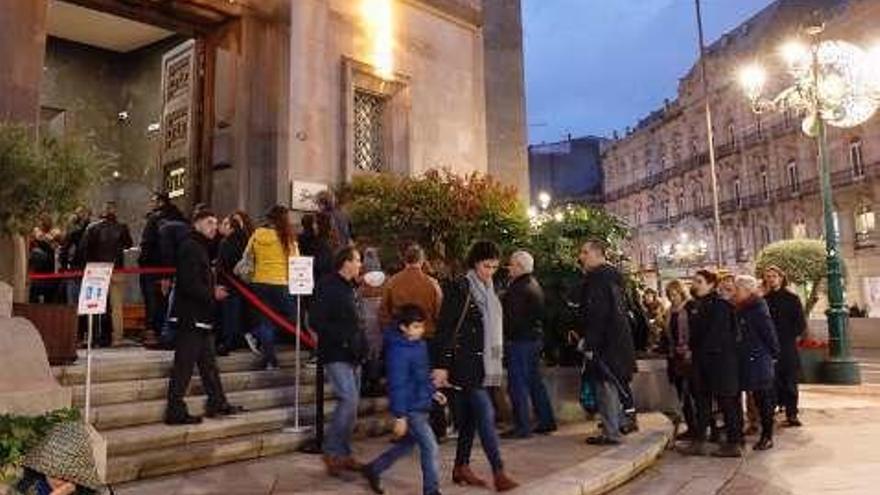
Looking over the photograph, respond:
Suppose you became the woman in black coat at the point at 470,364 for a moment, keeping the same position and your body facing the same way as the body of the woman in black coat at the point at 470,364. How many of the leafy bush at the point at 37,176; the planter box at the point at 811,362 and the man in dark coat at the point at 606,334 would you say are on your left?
2

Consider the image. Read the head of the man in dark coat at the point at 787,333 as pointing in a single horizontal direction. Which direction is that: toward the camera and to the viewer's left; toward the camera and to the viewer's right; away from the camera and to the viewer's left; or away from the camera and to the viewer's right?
toward the camera and to the viewer's left

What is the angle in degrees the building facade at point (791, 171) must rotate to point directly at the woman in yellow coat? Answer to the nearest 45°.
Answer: approximately 45° to its left

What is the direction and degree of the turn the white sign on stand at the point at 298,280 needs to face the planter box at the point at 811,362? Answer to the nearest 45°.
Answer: approximately 135° to its left

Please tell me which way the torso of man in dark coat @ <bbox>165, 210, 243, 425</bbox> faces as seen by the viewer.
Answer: to the viewer's right
